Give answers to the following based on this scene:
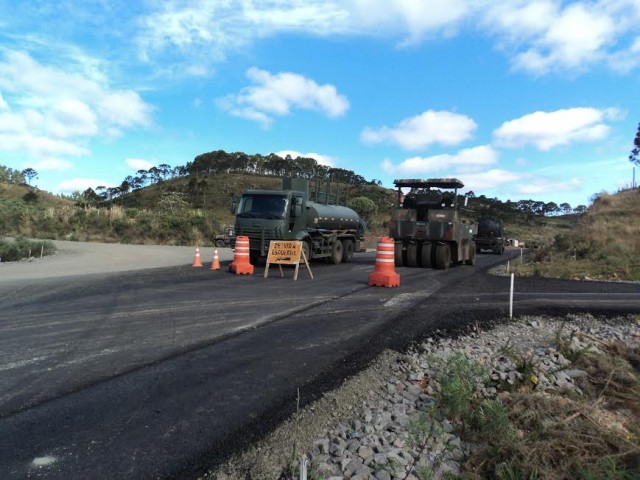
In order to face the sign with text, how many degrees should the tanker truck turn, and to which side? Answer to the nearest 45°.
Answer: approximately 45° to its left

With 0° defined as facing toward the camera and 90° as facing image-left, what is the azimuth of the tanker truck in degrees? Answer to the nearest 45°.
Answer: approximately 45°

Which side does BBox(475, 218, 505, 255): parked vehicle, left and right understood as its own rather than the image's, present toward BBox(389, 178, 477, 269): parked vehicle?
back

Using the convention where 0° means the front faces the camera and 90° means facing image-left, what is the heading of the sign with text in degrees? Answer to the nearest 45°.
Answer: approximately 0°

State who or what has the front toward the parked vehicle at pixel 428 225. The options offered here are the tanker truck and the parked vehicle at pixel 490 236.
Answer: the parked vehicle at pixel 490 236

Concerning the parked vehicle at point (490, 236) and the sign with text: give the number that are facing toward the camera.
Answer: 2

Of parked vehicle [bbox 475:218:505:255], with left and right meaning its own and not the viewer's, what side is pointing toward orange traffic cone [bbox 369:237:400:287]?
back

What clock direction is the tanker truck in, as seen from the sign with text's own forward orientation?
The tanker truck is roughly at 6 o'clock from the sign with text.

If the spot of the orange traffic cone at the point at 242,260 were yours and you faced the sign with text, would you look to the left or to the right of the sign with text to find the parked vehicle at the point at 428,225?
left

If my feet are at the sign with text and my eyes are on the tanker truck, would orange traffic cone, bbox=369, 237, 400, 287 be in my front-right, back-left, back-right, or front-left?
back-right
